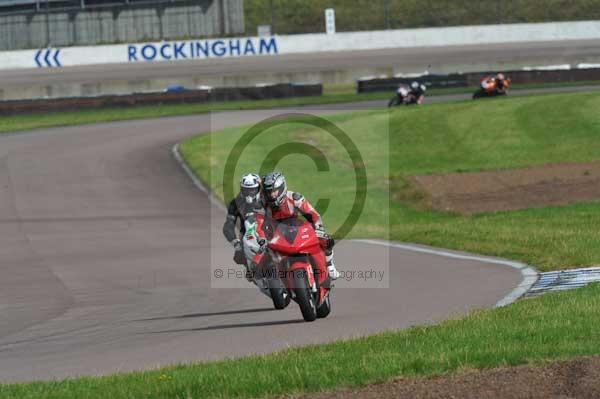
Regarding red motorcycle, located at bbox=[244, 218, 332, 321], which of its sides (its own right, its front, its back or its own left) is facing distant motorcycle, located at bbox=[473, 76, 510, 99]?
back

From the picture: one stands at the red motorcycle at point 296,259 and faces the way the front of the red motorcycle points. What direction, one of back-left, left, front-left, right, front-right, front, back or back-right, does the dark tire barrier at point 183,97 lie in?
back

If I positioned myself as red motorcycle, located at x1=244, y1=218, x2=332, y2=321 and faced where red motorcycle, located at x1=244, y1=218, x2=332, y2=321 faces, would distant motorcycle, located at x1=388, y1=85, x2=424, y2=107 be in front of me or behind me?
behind

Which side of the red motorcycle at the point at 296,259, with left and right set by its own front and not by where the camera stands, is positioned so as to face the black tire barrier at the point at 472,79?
back

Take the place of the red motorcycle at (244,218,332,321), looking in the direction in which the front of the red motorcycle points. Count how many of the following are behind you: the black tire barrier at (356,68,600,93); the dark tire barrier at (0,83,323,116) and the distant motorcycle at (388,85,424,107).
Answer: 3

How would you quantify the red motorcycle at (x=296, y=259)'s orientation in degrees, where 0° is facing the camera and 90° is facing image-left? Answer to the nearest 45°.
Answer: approximately 0°
